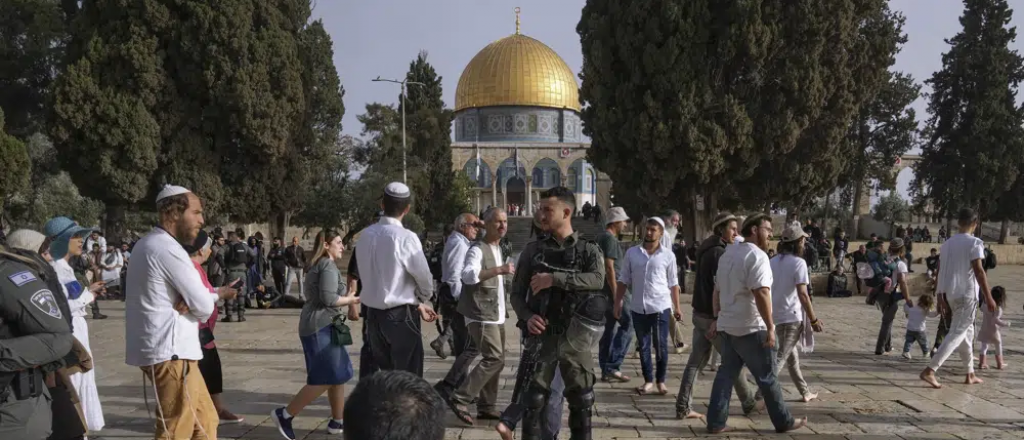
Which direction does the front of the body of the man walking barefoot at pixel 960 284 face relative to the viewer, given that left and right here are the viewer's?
facing away from the viewer and to the right of the viewer

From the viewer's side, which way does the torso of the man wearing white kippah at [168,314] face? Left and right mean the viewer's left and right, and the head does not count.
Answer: facing to the right of the viewer

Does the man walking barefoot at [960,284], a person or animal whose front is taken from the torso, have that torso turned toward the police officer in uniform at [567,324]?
no

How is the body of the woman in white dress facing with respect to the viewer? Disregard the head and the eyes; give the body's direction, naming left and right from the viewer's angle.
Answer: facing to the right of the viewer

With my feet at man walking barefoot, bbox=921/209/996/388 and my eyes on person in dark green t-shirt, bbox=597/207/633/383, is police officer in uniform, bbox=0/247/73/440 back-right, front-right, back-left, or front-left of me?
front-left

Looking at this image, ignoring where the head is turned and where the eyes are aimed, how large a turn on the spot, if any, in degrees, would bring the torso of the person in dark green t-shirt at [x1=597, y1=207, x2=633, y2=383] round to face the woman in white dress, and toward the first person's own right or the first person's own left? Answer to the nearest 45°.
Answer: approximately 135° to the first person's own right

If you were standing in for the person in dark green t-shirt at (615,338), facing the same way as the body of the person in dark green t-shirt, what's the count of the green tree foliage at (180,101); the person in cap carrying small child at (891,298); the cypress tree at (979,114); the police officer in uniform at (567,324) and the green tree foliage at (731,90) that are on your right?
1

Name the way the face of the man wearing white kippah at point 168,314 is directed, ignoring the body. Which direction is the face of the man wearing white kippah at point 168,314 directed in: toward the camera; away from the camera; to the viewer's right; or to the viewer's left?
to the viewer's right

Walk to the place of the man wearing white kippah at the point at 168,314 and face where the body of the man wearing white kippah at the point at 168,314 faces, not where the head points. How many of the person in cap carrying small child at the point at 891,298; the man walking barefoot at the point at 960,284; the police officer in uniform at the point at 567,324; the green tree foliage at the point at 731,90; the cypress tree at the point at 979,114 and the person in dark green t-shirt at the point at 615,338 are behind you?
0

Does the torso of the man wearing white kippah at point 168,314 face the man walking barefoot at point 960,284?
yes

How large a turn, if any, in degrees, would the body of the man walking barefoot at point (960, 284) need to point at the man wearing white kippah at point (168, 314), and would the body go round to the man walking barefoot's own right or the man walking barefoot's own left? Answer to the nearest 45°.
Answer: approximately 180°
